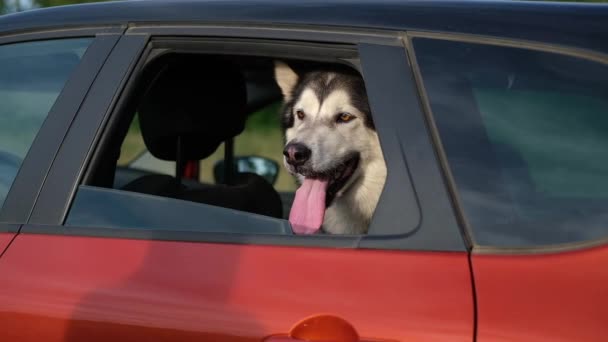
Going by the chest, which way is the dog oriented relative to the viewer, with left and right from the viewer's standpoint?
facing the viewer and to the left of the viewer
